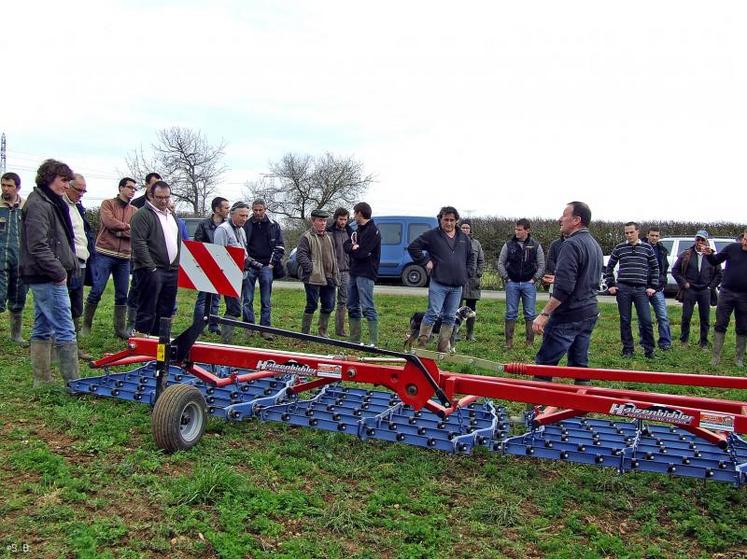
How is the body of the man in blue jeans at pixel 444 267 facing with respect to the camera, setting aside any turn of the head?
toward the camera

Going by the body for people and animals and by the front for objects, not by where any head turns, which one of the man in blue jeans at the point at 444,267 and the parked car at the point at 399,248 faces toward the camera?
the man in blue jeans

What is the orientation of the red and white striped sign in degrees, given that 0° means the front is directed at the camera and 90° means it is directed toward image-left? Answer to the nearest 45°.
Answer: approximately 0°

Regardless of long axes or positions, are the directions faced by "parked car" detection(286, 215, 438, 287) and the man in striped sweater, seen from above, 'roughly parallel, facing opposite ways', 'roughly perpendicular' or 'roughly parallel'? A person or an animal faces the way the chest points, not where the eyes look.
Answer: roughly perpendicular

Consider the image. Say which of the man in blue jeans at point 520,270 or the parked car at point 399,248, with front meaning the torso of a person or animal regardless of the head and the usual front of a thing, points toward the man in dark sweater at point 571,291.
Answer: the man in blue jeans

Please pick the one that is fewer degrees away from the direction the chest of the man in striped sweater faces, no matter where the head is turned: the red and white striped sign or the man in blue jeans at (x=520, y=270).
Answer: the red and white striped sign

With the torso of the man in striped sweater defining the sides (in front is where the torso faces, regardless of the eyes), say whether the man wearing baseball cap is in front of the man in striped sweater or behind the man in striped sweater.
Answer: behind

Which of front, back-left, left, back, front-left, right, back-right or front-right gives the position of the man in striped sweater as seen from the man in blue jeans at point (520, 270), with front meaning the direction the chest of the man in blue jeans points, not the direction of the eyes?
left

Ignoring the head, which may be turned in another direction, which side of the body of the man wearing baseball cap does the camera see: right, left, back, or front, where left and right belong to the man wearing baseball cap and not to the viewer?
front

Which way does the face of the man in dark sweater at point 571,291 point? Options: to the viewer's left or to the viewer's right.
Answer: to the viewer's left

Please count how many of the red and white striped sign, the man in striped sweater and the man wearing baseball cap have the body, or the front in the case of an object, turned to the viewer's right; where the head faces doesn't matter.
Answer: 0
